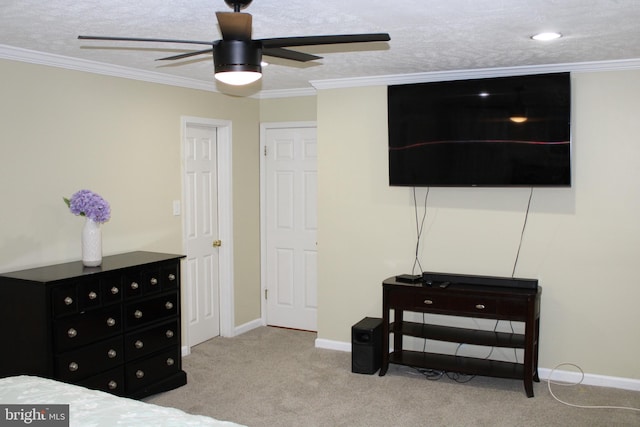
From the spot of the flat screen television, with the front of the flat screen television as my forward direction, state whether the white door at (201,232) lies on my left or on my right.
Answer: on my right

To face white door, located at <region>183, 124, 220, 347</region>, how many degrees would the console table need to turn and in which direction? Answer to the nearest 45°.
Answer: approximately 90° to its right

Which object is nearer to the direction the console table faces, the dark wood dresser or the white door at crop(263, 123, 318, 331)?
the dark wood dresser

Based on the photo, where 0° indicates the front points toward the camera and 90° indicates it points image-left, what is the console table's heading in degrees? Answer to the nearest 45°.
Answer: approximately 0°

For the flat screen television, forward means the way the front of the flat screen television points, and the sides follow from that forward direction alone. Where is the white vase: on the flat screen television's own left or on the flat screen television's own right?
on the flat screen television's own right

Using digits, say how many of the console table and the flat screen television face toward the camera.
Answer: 2

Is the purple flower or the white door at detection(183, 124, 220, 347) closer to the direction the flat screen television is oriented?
the purple flower
